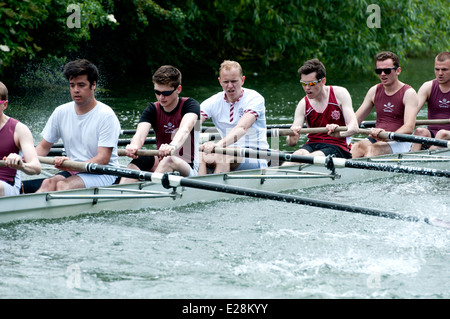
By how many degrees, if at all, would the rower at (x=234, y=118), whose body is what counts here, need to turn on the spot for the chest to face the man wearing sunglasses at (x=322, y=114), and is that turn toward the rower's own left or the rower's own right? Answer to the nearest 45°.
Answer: approximately 180°

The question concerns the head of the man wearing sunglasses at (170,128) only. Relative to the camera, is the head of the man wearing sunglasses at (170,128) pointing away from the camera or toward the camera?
toward the camera

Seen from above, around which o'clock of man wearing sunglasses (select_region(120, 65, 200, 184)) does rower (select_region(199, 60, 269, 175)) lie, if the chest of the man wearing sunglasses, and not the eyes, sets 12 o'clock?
The rower is roughly at 6 o'clock from the man wearing sunglasses.

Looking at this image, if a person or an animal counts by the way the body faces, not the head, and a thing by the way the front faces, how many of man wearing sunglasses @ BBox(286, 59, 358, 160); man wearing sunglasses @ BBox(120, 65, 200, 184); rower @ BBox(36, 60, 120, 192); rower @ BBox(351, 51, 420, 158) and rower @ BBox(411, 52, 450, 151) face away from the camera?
0

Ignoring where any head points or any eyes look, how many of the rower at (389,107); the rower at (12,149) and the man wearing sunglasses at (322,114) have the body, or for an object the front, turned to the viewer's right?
0

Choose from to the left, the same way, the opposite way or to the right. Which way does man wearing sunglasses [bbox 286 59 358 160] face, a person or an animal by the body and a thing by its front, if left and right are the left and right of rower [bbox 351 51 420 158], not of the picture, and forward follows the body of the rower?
the same way

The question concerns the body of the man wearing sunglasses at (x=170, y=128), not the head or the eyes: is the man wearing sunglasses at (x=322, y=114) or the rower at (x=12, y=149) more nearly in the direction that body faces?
the rower

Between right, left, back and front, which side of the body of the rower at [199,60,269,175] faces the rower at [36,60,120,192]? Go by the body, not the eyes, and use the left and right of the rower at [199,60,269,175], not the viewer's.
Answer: front

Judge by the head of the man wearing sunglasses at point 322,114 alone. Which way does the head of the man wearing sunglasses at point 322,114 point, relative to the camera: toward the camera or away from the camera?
toward the camera

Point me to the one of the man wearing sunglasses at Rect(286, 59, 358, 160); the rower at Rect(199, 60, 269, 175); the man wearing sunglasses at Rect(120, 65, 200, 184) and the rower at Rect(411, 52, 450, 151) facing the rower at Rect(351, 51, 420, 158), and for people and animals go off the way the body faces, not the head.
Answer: the rower at Rect(411, 52, 450, 151)

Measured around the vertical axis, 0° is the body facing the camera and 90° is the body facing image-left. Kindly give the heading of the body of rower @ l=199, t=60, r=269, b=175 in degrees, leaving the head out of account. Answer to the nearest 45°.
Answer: approximately 45°

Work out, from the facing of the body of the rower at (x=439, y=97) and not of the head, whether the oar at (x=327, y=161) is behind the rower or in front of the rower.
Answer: in front

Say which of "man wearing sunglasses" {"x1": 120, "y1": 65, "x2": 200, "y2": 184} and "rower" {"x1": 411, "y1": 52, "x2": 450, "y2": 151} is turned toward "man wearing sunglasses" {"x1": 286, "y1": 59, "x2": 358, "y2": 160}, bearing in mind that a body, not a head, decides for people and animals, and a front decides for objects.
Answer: the rower

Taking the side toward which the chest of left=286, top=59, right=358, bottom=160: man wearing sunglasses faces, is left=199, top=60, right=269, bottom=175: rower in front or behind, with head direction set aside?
in front

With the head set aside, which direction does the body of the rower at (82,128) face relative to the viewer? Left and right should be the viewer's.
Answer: facing the viewer and to the left of the viewer

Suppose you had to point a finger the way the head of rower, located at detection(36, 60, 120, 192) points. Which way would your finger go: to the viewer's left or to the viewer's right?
to the viewer's left

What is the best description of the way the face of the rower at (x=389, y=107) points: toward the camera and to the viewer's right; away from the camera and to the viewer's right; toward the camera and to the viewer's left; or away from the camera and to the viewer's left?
toward the camera and to the viewer's left

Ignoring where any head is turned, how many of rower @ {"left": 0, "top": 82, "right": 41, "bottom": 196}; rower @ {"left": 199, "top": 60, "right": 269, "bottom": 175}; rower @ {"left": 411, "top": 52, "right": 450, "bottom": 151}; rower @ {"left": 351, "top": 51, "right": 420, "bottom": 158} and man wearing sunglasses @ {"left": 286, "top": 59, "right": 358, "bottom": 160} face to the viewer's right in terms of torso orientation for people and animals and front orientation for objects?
0

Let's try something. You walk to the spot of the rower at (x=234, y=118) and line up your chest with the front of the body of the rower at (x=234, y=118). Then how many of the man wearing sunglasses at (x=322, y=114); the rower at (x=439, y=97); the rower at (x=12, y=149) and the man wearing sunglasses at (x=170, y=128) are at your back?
2

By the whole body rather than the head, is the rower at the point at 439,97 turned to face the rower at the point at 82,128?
yes

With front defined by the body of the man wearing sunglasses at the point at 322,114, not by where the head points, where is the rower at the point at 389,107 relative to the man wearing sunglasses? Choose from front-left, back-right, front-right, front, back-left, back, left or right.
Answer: back
